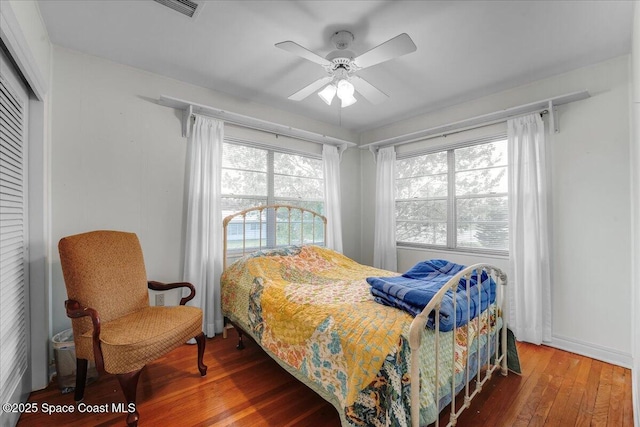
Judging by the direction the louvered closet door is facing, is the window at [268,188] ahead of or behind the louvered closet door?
ahead

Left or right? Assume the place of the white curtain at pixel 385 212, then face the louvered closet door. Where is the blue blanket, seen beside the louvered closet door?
left

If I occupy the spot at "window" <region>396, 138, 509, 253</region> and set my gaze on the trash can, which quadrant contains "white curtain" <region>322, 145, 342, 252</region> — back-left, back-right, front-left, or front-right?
front-right

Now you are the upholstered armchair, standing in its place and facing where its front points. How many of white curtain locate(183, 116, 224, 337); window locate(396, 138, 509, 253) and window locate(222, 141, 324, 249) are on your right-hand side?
0

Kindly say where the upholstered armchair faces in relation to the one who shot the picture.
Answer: facing the viewer and to the right of the viewer

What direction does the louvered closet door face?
to the viewer's right

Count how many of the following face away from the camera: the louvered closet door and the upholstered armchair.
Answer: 0

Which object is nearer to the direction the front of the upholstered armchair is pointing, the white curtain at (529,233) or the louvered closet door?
the white curtain

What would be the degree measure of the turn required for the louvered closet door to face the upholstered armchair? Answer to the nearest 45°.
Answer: approximately 45° to its right

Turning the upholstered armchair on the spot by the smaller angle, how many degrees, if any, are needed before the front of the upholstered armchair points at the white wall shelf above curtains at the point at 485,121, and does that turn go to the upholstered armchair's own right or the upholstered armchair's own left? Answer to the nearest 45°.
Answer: approximately 45° to the upholstered armchair's own left

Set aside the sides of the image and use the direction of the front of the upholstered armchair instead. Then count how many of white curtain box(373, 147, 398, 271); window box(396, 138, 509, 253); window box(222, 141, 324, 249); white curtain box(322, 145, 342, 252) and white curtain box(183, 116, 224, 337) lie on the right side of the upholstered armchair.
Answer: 0

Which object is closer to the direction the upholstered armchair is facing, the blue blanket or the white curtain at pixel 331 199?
the blue blanket

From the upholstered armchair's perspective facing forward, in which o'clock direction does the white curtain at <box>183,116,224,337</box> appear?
The white curtain is roughly at 9 o'clock from the upholstered armchair.
